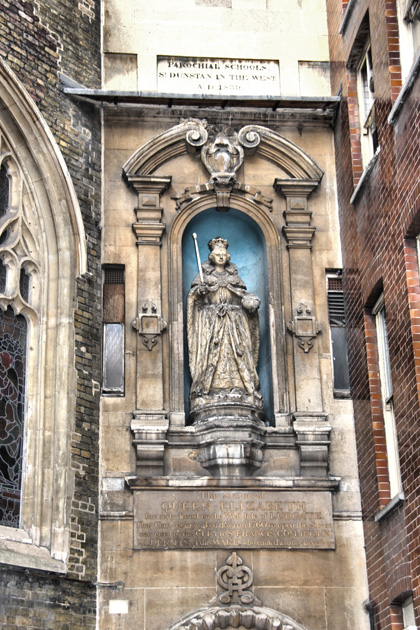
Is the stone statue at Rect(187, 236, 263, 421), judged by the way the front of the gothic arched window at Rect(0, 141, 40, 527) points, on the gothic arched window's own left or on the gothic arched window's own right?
on the gothic arched window's own left

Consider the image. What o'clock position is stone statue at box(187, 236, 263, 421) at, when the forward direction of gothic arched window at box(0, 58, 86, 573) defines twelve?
The stone statue is roughly at 10 o'clock from the gothic arched window.

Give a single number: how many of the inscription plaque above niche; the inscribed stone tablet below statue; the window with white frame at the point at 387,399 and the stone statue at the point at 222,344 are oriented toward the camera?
3

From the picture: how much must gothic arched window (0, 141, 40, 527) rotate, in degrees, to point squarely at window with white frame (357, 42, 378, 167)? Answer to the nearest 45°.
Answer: approximately 45° to its left

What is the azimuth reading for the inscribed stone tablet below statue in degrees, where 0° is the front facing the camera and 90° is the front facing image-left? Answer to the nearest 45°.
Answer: approximately 0°

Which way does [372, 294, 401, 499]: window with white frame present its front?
to the viewer's left

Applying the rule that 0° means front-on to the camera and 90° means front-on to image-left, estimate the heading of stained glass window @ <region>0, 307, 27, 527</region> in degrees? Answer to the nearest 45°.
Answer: approximately 315°

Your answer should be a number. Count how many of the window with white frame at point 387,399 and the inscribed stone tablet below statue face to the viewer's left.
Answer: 1

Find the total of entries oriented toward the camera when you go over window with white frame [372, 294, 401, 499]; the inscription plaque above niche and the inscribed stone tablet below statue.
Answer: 2
